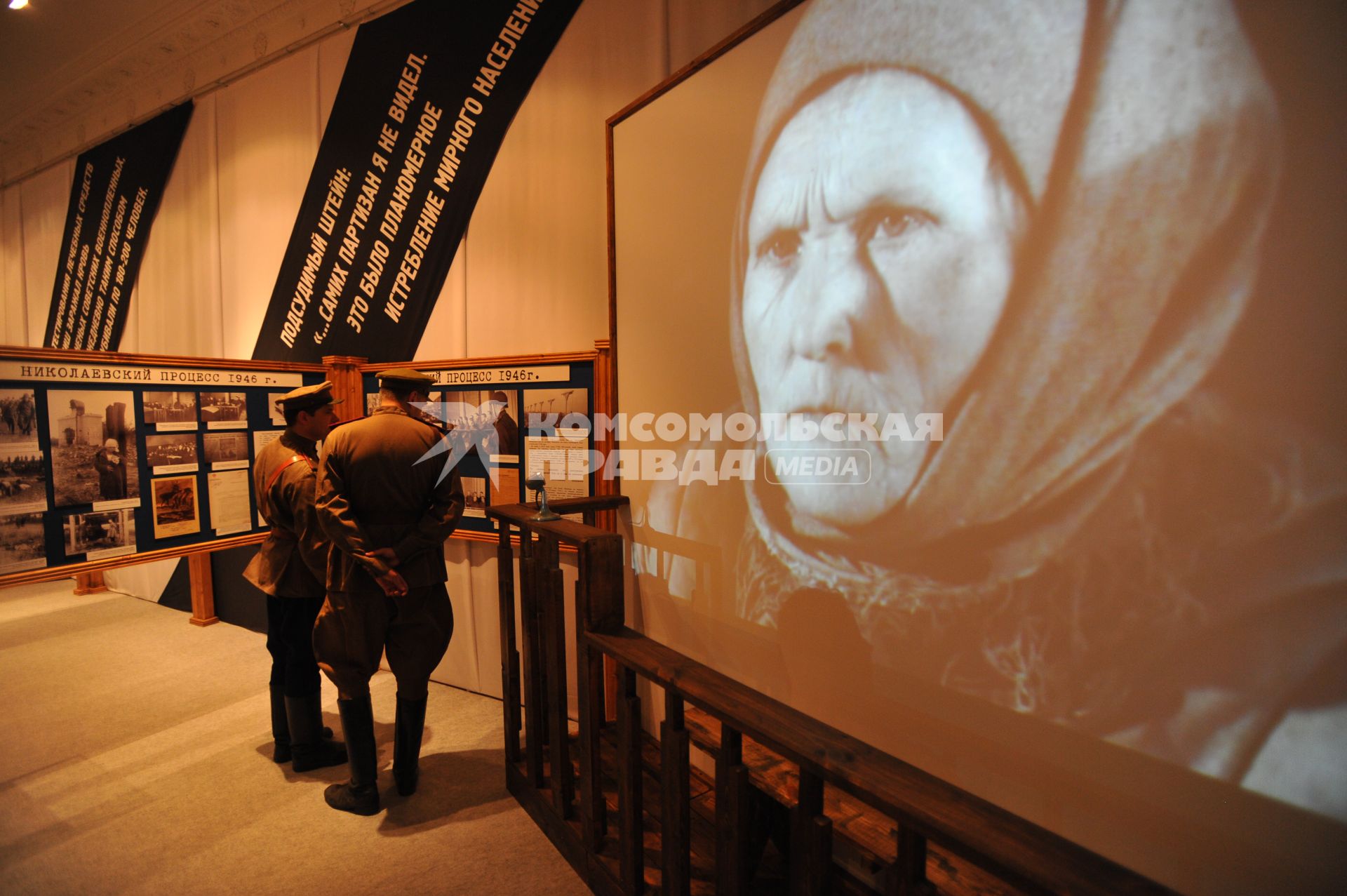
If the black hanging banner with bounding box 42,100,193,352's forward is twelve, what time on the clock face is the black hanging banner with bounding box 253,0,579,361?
the black hanging banner with bounding box 253,0,579,361 is roughly at 10 o'clock from the black hanging banner with bounding box 42,100,193,352.

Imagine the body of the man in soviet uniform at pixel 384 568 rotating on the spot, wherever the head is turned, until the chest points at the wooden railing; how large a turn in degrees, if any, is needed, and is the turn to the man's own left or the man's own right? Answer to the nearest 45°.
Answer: approximately 135° to the man's own right

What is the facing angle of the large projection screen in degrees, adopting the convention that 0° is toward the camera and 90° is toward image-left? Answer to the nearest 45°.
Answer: approximately 45°

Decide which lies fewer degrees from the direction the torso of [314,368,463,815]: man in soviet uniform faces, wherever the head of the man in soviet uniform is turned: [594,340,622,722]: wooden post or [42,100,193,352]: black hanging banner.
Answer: the black hanging banner

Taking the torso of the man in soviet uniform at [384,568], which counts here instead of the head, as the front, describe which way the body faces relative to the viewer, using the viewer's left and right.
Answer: facing away from the viewer

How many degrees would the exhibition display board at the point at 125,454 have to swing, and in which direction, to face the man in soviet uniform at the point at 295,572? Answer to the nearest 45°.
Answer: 0° — it already faces them

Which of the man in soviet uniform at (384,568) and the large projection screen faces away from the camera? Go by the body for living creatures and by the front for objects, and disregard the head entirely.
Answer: the man in soviet uniform

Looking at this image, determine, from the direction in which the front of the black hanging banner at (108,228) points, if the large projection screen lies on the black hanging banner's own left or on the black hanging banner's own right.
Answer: on the black hanging banner's own left

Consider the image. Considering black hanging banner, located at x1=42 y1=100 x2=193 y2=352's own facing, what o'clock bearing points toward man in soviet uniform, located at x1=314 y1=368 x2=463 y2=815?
The man in soviet uniform is roughly at 10 o'clock from the black hanging banner.
